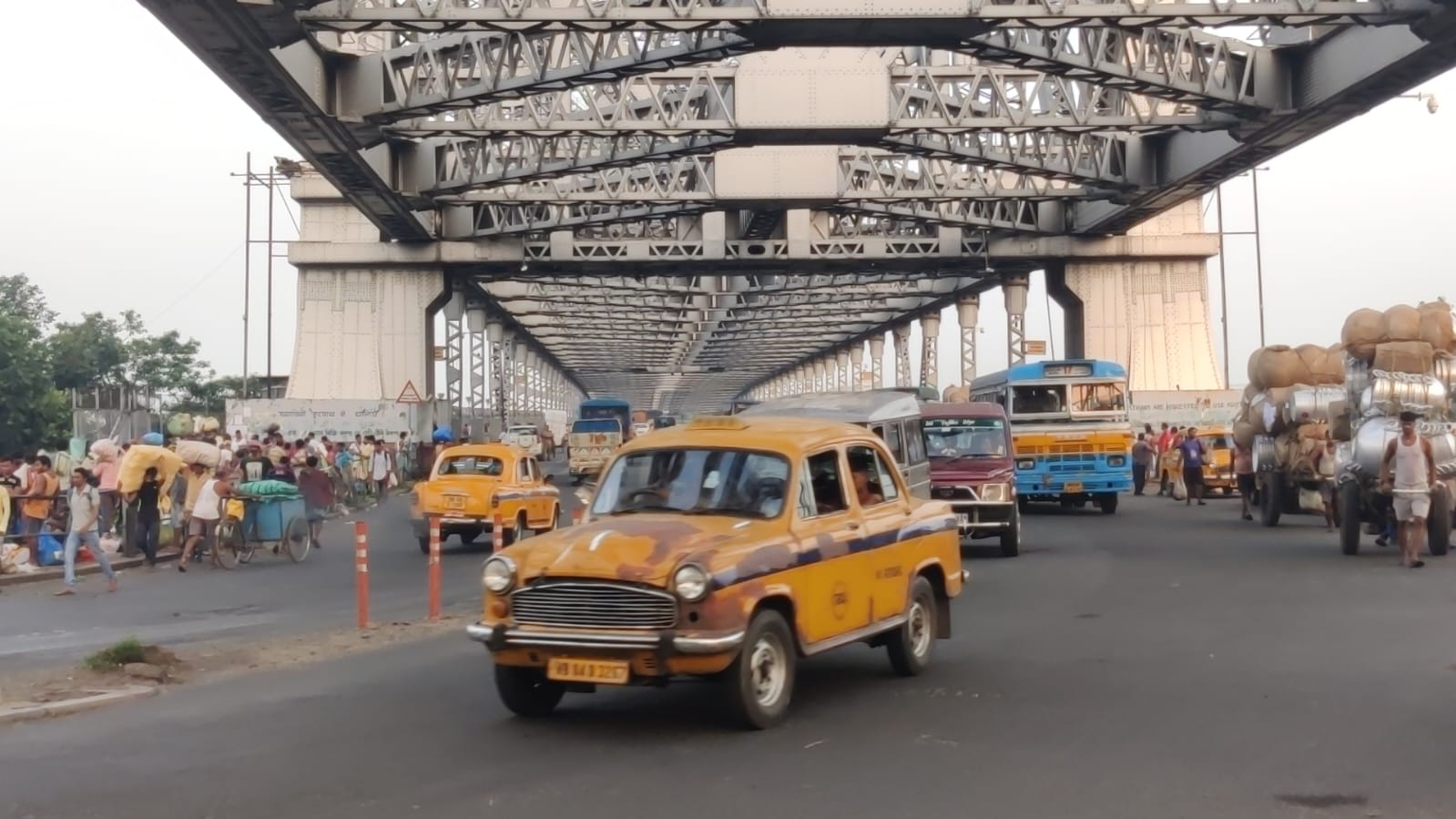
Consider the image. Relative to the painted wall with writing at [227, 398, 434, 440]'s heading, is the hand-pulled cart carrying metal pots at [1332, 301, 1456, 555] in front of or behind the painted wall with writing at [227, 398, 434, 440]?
in front

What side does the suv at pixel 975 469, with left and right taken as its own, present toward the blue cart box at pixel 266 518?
right

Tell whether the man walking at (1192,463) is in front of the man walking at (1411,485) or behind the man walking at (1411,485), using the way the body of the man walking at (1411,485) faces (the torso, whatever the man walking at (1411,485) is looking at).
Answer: behind

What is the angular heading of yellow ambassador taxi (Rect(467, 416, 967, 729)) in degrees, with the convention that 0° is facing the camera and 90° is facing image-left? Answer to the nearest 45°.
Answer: approximately 45°

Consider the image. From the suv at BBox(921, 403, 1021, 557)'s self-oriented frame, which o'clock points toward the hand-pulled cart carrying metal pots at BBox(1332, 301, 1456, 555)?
The hand-pulled cart carrying metal pots is roughly at 9 o'clock from the suv.

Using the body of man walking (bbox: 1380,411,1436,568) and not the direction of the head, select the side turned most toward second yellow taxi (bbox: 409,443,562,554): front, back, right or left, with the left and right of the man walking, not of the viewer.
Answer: right
